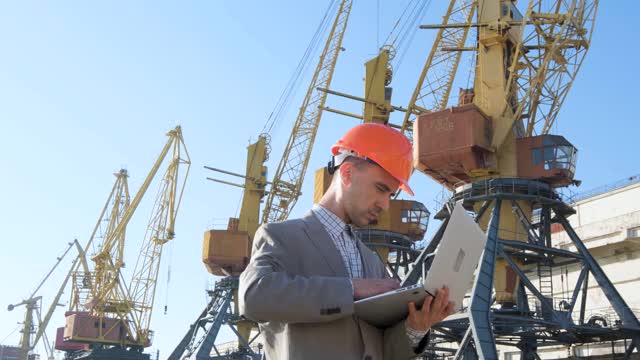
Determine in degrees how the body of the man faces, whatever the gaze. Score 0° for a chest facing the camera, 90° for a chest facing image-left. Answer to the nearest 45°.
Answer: approximately 315°
